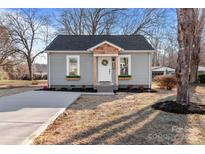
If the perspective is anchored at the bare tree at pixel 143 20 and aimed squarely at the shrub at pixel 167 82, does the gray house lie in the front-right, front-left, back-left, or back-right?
front-right

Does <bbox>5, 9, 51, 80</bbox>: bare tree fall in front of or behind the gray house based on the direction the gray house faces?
behind

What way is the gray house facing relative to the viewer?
toward the camera

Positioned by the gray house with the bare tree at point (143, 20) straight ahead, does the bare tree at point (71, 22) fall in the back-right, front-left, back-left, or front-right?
front-left

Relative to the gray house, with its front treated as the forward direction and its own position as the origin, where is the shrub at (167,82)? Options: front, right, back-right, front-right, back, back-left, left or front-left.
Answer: left

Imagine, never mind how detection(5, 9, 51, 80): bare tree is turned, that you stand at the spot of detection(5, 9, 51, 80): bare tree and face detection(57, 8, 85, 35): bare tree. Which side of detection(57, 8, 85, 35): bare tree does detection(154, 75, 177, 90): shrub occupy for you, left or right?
right

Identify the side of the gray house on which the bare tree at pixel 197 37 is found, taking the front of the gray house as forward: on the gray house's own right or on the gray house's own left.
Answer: on the gray house's own left

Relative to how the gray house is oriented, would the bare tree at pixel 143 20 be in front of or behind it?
behind

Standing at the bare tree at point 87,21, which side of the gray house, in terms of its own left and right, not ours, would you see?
back
